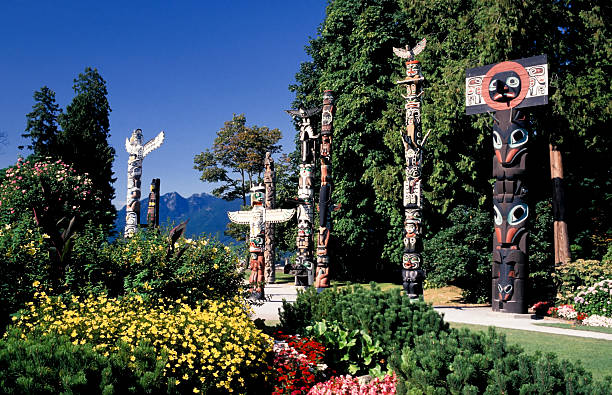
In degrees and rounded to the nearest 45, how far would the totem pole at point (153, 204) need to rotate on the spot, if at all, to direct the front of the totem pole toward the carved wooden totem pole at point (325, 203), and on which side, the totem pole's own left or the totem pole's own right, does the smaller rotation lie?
approximately 90° to the totem pole's own left

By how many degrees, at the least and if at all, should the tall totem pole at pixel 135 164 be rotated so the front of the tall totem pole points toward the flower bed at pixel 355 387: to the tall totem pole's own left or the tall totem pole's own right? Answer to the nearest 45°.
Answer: approximately 45° to the tall totem pole's own left

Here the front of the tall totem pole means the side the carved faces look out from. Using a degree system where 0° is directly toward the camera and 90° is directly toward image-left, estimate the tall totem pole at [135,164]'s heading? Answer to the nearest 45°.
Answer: approximately 45°

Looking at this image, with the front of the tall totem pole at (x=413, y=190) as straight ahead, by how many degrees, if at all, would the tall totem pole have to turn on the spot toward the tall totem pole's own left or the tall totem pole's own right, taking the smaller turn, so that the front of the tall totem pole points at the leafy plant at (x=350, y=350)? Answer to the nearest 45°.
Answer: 0° — it already faces it

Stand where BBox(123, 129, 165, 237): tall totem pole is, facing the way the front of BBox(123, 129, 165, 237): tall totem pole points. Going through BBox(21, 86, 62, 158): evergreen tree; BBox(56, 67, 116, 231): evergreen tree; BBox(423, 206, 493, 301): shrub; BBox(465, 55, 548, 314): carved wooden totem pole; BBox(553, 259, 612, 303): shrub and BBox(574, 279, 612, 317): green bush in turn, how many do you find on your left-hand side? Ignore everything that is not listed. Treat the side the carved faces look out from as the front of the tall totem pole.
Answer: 4

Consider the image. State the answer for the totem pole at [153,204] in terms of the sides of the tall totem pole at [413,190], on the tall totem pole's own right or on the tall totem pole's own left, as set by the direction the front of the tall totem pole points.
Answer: on the tall totem pole's own right

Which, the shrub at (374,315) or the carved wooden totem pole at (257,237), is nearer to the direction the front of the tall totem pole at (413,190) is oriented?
the shrub
